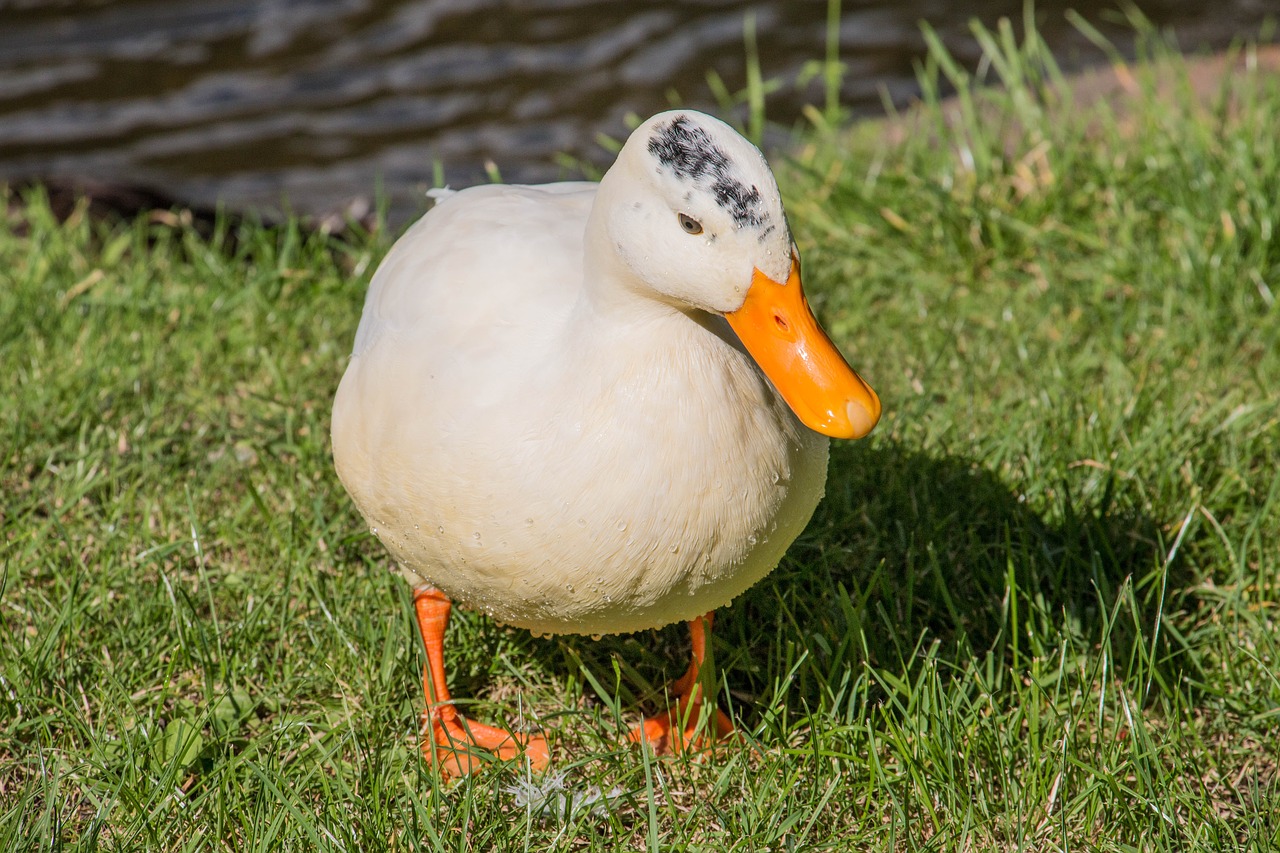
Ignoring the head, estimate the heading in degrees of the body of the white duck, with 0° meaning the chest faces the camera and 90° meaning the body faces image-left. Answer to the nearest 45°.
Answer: approximately 315°
